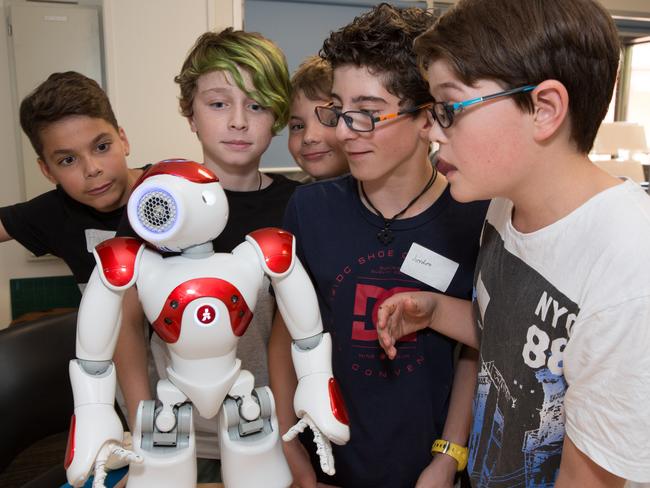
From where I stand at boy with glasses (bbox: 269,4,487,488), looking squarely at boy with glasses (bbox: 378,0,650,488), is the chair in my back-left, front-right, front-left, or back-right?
back-right

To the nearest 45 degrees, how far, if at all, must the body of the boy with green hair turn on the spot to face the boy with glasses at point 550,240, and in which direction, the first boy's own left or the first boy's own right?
approximately 45° to the first boy's own left

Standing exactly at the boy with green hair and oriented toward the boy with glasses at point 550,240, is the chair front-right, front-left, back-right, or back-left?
back-right

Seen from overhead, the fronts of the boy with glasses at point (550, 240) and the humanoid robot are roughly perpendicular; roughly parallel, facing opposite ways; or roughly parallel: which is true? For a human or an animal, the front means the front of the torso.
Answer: roughly perpendicular

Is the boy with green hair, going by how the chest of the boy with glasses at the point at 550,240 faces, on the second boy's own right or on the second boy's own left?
on the second boy's own right

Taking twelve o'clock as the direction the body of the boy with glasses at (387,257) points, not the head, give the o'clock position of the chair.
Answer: The chair is roughly at 2 o'clock from the boy with glasses.

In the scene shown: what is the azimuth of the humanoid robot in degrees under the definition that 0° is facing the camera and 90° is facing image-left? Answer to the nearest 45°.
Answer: approximately 0°
